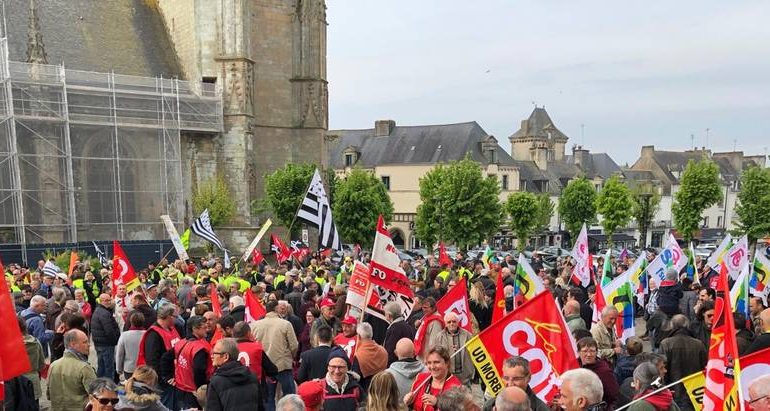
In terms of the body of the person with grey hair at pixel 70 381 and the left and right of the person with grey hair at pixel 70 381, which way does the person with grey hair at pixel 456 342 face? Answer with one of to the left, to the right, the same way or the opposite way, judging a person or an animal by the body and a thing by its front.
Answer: the opposite way

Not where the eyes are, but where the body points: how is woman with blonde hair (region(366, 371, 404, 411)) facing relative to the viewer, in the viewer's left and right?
facing away from the viewer

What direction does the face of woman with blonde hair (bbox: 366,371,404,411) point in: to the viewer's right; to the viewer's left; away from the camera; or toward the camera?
away from the camera

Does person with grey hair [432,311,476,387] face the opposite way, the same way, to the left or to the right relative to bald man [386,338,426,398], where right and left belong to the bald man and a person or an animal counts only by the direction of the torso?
the opposite way

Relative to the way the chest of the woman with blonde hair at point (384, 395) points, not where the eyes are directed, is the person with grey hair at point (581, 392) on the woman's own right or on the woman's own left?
on the woman's own right

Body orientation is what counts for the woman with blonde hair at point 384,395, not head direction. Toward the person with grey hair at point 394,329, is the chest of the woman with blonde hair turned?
yes

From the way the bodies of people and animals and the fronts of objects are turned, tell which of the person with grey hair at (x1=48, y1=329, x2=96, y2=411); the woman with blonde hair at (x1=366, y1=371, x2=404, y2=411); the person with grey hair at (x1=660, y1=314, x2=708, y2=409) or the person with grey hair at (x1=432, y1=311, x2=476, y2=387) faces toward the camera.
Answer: the person with grey hair at (x1=432, y1=311, x2=476, y2=387)

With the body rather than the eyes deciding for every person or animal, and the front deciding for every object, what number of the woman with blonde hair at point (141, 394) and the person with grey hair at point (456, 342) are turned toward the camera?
1

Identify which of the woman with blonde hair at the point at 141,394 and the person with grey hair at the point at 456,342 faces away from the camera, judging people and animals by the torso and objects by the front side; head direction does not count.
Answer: the woman with blonde hair
